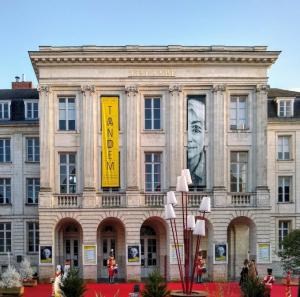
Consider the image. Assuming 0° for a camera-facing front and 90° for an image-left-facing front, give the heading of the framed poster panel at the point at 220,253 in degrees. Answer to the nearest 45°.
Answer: approximately 0°

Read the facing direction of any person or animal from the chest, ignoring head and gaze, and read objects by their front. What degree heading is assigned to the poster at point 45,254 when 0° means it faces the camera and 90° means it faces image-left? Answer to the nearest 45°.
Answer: approximately 0°

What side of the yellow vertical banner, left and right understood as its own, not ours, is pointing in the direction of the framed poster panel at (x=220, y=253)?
left

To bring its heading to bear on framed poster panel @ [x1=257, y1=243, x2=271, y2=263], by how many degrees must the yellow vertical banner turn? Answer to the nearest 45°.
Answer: approximately 90° to its left
